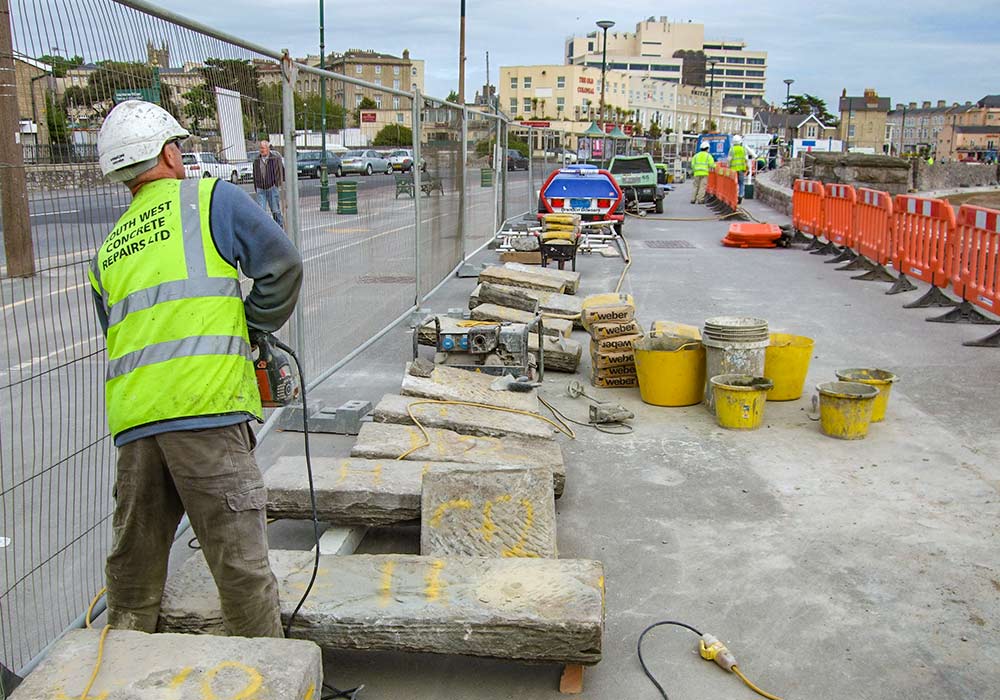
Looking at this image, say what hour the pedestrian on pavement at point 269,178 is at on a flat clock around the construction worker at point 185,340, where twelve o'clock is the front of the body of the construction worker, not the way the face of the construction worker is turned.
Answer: The pedestrian on pavement is roughly at 11 o'clock from the construction worker.

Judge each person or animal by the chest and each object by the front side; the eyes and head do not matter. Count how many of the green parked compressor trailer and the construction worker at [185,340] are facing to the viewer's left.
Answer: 0

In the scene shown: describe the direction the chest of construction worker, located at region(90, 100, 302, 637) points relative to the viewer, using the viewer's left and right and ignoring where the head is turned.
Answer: facing away from the viewer and to the right of the viewer

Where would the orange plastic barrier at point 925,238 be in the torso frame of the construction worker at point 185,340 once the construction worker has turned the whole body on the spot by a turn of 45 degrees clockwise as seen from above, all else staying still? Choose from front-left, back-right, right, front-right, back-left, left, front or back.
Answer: front-left
